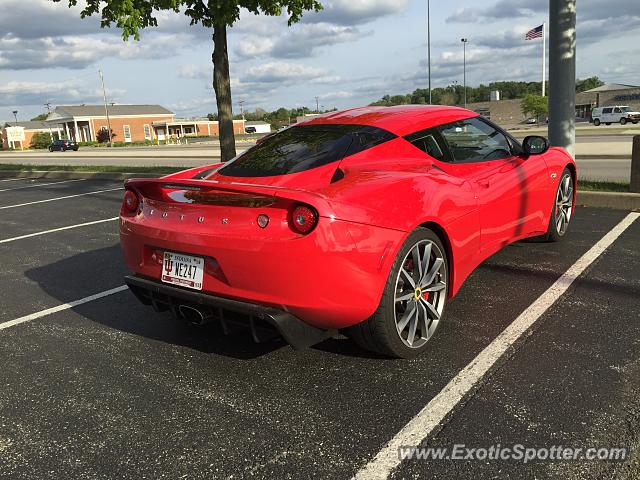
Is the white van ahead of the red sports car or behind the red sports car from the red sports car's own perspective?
ahead

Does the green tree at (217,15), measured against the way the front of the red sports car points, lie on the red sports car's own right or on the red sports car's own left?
on the red sports car's own left

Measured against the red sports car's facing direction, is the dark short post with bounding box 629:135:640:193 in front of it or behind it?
in front

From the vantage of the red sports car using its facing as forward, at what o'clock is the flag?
The flag is roughly at 11 o'clock from the red sports car.

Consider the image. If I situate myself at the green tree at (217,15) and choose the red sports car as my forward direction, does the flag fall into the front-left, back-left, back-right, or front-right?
back-left

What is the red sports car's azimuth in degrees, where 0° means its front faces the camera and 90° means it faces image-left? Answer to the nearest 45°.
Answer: approximately 225°
